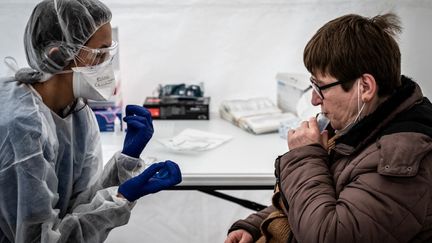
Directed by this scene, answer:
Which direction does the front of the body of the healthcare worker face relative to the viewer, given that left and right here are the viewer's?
facing to the right of the viewer

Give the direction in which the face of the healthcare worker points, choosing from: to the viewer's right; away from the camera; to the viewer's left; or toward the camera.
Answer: to the viewer's right

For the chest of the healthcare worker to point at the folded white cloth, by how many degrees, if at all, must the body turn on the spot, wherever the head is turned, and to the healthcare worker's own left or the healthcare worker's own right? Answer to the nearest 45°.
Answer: approximately 45° to the healthcare worker's own left

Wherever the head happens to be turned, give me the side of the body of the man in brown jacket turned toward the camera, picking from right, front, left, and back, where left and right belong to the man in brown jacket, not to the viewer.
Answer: left

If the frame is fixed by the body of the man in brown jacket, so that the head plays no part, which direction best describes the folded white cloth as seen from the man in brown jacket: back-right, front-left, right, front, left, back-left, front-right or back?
front-right

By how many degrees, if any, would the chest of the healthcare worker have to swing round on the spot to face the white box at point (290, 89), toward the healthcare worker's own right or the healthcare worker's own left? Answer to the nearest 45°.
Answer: approximately 45° to the healthcare worker's own left

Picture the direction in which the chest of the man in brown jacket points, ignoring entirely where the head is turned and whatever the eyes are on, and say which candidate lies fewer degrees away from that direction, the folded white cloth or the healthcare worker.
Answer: the healthcare worker

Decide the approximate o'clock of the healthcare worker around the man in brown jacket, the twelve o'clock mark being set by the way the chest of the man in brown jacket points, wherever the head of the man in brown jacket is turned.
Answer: The healthcare worker is roughly at 12 o'clock from the man in brown jacket.

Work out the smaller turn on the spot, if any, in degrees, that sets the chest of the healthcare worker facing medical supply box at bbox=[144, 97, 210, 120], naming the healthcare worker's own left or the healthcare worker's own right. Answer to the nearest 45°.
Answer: approximately 45° to the healthcare worker's own left

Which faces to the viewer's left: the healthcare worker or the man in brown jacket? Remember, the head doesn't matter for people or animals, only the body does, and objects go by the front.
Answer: the man in brown jacket

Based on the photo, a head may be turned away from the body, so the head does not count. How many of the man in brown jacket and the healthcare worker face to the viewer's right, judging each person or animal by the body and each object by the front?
1

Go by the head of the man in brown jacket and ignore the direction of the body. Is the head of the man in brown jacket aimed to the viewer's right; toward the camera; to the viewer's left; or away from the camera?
to the viewer's left

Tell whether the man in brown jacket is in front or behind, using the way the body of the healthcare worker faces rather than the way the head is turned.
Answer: in front
